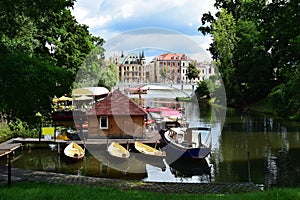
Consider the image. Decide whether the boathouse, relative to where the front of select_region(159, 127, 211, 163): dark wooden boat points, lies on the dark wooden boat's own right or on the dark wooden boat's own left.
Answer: on the dark wooden boat's own right

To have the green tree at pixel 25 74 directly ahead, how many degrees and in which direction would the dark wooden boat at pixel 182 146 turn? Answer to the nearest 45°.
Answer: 0° — it already faces it
